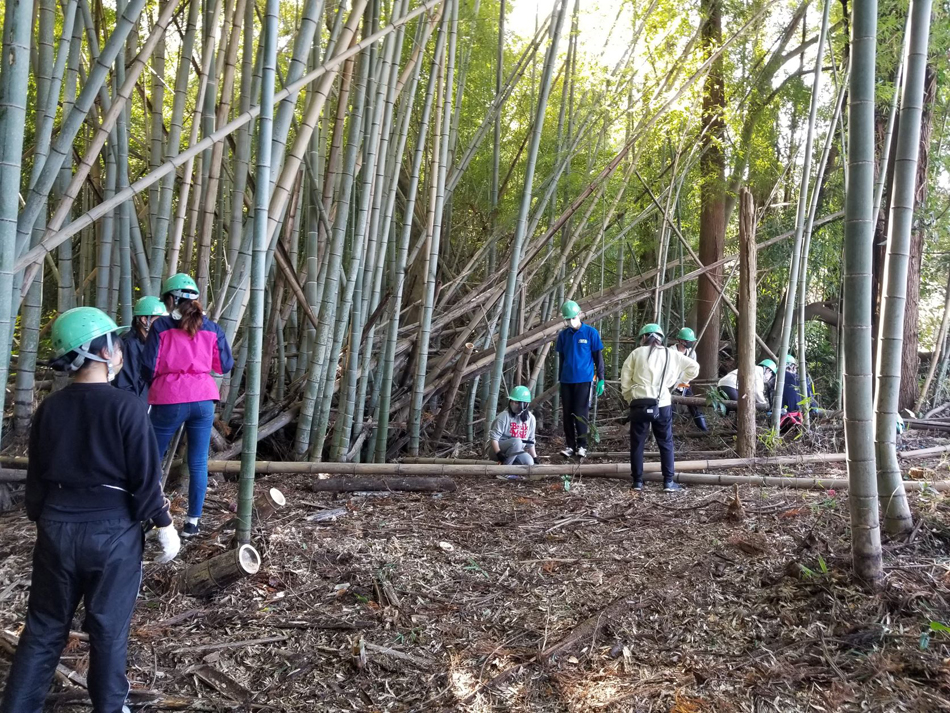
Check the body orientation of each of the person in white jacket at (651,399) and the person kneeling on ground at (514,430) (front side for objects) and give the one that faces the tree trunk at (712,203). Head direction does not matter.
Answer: the person in white jacket

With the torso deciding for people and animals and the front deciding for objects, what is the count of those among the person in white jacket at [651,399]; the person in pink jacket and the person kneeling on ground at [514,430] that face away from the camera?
2

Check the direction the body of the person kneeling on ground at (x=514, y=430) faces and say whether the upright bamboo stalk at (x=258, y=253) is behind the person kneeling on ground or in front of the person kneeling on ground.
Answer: in front

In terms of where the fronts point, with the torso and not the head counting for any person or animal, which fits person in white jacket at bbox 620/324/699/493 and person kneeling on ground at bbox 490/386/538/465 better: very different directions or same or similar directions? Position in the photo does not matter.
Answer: very different directions

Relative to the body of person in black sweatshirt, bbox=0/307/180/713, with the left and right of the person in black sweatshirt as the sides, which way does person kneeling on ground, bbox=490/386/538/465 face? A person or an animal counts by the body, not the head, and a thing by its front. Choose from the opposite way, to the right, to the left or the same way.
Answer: the opposite way

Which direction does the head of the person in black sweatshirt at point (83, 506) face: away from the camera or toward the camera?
away from the camera

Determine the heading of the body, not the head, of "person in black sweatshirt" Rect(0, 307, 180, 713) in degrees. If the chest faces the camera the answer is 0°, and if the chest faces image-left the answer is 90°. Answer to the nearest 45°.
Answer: approximately 225°

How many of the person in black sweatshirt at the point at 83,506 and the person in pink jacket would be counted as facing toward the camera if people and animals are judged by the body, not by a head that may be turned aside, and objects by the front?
0

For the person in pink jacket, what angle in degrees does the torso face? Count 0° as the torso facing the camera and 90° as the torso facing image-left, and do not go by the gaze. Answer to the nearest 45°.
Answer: approximately 180°

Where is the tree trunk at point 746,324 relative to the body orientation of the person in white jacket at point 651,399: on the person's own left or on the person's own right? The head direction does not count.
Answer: on the person's own right

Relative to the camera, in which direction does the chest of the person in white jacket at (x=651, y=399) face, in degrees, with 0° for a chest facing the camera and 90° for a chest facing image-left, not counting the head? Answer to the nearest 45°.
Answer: approximately 180°

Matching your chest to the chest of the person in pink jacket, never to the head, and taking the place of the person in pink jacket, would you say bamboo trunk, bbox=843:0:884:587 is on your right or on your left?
on your right
